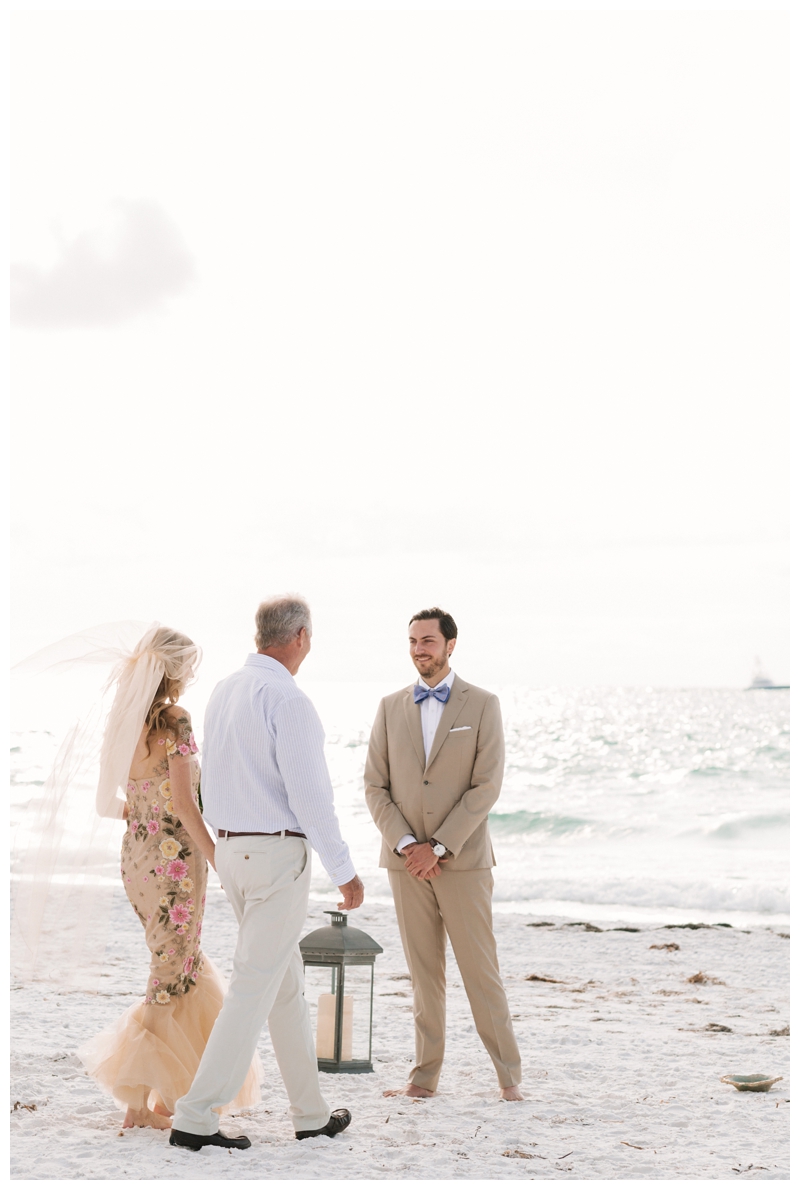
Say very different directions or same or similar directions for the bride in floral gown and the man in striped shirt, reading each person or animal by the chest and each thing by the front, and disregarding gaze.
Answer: same or similar directions

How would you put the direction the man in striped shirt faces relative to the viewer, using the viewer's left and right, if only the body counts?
facing away from the viewer and to the right of the viewer

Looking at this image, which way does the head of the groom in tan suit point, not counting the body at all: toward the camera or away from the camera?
toward the camera

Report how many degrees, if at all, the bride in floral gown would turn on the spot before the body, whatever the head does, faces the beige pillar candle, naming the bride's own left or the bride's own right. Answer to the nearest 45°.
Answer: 0° — they already face it

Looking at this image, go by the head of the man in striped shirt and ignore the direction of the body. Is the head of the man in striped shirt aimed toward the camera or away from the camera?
away from the camera

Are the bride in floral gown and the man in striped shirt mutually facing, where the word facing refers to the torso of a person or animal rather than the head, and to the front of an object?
no

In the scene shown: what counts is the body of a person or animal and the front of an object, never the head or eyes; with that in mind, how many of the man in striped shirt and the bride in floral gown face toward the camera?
0

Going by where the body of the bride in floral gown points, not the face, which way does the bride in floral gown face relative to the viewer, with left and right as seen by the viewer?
facing away from the viewer and to the right of the viewer
